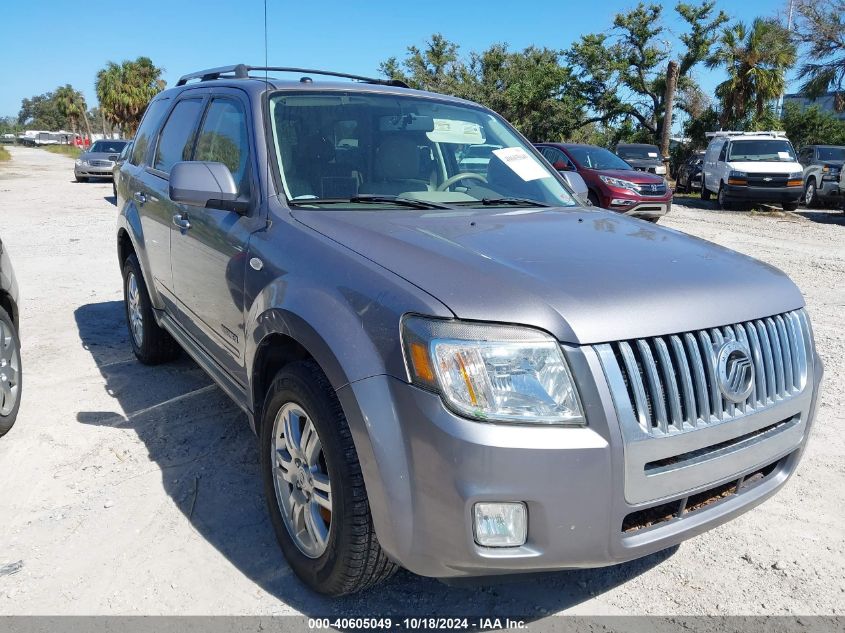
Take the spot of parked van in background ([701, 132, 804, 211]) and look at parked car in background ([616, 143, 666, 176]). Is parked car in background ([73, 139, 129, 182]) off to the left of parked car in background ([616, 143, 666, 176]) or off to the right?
left

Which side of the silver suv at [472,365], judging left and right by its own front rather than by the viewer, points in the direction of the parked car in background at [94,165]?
back

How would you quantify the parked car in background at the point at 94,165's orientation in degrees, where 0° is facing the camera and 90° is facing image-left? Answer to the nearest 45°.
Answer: approximately 45°

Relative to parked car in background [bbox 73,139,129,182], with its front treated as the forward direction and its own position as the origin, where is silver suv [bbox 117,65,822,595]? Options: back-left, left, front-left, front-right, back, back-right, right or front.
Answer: front-left

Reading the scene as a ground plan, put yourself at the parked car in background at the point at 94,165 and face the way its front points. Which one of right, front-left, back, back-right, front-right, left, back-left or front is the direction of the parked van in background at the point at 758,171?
left

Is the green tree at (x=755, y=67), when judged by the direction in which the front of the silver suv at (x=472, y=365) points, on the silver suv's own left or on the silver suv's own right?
on the silver suv's own left

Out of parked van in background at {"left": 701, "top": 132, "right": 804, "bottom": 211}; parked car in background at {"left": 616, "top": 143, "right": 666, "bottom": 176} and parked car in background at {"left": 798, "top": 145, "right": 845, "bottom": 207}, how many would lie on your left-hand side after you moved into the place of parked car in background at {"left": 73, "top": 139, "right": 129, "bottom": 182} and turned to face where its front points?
3

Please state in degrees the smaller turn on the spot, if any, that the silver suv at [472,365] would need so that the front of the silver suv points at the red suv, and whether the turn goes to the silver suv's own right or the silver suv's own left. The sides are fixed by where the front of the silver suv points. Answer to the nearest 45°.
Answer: approximately 135° to the silver suv's own left

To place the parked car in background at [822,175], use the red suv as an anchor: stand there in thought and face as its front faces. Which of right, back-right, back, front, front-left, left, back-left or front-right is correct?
left

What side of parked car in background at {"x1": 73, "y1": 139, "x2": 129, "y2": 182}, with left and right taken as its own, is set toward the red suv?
left

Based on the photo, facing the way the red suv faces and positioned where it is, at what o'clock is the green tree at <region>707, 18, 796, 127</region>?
The green tree is roughly at 8 o'clock from the red suv.

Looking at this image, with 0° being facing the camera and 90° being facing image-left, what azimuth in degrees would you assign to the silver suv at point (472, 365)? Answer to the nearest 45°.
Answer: approximately 315°
